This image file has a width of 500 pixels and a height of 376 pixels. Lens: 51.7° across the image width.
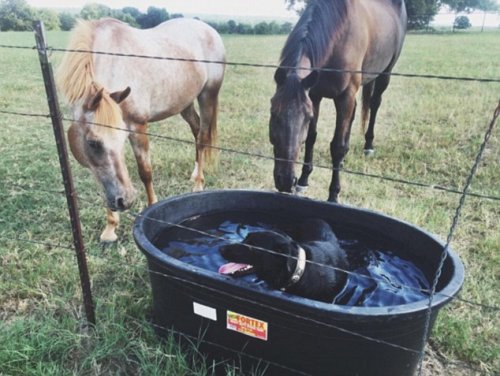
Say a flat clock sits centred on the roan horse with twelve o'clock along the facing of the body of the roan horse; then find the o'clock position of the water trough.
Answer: The water trough is roughly at 10 o'clock from the roan horse.

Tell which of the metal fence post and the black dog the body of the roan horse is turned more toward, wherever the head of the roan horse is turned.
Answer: the metal fence post

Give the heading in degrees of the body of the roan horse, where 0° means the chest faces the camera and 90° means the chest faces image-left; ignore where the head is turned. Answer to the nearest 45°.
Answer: approximately 45°

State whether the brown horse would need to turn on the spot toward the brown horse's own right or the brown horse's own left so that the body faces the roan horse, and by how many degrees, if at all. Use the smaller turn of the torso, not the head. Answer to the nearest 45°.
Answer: approximately 45° to the brown horse's own right

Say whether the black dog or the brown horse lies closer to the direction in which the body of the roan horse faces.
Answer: the black dog

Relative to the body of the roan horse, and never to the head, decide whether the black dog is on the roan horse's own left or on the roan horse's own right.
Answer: on the roan horse's own left

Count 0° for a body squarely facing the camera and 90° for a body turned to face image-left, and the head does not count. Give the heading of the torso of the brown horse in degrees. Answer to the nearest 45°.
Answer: approximately 45°
